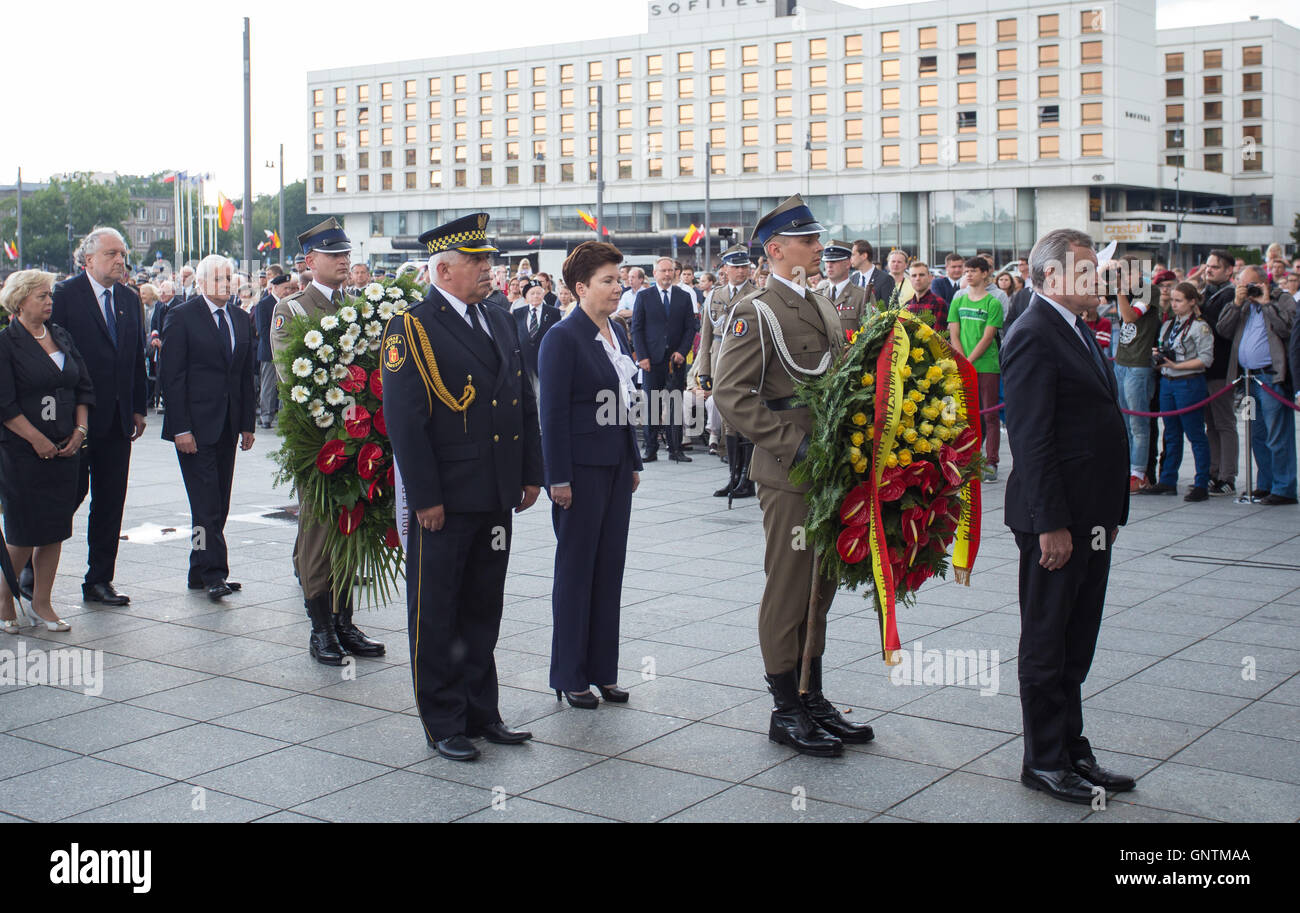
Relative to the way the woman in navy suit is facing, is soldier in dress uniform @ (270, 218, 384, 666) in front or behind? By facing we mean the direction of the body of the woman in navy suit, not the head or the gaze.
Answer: behind

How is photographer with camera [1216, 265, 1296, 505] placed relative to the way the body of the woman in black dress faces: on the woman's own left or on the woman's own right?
on the woman's own left

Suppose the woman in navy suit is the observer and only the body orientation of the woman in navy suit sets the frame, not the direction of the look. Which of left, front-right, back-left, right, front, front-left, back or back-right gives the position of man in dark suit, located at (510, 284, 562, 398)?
back-left

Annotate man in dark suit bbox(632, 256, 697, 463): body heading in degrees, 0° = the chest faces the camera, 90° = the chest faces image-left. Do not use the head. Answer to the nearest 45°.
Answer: approximately 0°

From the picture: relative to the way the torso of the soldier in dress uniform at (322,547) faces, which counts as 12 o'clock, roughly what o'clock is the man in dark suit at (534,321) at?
The man in dark suit is roughly at 8 o'clock from the soldier in dress uniform.

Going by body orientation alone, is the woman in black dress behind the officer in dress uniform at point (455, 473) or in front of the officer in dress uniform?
behind

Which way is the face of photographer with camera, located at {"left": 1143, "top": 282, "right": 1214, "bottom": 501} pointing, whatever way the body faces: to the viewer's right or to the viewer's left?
to the viewer's left

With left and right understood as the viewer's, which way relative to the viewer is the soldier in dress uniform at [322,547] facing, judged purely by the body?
facing the viewer and to the right of the viewer

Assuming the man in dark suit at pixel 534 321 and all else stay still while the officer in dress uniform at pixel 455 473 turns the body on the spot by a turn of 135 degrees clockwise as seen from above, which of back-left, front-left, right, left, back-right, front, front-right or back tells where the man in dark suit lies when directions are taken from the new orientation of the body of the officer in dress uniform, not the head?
right

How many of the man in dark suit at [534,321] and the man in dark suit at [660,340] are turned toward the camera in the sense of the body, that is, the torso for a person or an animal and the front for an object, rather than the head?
2
